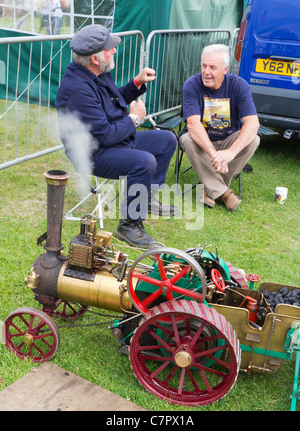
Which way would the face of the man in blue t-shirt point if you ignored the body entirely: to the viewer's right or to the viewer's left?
to the viewer's left

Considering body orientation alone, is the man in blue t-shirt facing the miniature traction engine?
yes

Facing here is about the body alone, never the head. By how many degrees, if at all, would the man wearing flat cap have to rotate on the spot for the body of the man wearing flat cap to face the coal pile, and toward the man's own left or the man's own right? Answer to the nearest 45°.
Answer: approximately 45° to the man's own right

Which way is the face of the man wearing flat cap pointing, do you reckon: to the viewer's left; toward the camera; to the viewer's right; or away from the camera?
to the viewer's right

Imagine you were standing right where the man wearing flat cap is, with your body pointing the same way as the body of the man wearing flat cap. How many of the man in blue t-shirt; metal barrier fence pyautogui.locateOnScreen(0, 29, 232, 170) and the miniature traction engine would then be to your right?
1

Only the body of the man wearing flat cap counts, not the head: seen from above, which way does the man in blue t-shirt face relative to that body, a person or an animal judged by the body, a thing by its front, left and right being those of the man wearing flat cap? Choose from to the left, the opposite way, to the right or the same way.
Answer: to the right

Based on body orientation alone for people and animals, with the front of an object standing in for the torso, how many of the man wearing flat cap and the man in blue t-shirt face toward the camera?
1

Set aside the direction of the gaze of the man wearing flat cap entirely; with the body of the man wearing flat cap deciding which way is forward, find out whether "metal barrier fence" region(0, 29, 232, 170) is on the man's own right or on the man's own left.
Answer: on the man's own left

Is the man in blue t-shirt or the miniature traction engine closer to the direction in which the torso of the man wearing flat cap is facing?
the man in blue t-shirt

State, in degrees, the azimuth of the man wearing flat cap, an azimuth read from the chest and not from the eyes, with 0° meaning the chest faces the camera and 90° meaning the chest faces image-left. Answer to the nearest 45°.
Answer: approximately 270°

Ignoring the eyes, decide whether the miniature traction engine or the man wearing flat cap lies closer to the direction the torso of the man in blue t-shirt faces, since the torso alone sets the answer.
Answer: the miniature traction engine

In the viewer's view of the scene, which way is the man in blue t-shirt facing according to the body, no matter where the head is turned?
toward the camera
